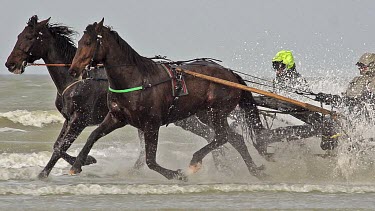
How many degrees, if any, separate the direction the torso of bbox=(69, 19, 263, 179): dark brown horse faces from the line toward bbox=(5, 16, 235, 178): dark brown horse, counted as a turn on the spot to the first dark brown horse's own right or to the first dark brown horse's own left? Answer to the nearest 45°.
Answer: approximately 45° to the first dark brown horse's own right

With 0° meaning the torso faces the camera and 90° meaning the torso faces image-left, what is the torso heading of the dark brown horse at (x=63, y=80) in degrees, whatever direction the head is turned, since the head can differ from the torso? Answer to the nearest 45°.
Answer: approximately 90°

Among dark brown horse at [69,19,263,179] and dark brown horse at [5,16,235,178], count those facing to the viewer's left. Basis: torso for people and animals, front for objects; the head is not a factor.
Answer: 2

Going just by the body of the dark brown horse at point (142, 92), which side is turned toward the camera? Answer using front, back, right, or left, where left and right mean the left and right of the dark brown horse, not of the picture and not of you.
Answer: left

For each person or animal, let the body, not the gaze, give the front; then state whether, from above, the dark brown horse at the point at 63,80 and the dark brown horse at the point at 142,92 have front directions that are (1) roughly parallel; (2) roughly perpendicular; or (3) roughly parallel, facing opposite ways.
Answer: roughly parallel
